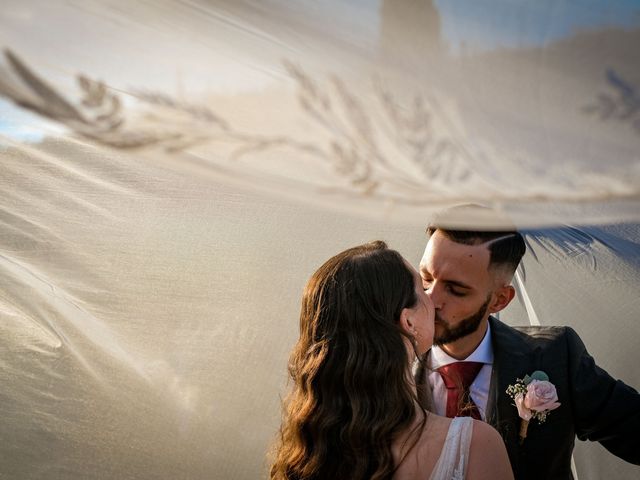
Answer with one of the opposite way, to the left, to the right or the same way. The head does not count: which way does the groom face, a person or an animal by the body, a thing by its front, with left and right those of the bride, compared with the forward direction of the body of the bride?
the opposite way

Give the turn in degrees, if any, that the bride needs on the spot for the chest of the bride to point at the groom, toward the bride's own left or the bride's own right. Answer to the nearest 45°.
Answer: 0° — they already face them

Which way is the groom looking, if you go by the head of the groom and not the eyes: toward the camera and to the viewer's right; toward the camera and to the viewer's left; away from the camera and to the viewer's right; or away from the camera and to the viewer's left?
toward the camera and to the viewer's left

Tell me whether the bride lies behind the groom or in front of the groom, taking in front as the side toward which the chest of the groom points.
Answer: in front

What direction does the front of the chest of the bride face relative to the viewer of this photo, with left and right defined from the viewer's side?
facing away from the viewer and to the right of the viewer
